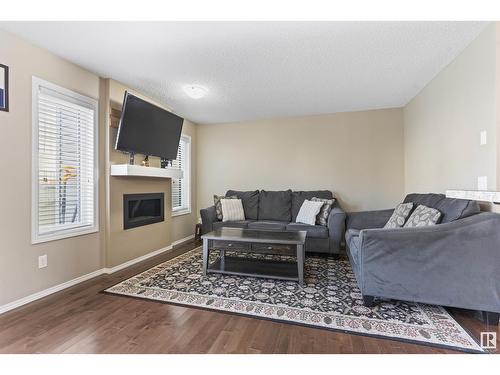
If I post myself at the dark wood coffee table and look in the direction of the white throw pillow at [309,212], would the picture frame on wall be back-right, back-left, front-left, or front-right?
back-left

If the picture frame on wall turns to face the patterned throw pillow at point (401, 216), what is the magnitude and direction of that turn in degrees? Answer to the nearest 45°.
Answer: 0° — it already faces it

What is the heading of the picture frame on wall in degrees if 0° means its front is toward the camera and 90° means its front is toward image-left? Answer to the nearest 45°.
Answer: approximately 315°

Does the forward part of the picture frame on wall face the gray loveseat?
yes

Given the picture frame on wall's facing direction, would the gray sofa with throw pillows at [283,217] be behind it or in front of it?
in front

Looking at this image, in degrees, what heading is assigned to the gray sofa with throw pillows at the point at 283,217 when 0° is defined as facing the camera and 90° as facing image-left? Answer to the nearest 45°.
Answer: approximately 0°

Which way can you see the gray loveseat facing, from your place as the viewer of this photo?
facing to the left of the viewer

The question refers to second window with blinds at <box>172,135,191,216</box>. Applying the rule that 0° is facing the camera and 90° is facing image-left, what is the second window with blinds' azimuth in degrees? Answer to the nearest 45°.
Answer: approximately 315°

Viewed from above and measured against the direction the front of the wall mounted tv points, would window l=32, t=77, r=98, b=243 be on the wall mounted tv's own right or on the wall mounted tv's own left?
on the wall mounted tv's own right

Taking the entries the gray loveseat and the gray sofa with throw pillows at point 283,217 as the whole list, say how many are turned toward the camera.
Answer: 1

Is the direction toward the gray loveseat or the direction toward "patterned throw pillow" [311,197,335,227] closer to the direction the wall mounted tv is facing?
the gray loveseat

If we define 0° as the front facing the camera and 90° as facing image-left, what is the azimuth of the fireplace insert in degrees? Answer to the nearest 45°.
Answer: approximately 315°

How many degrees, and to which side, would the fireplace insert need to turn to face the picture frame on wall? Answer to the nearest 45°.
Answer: approximately 90° to its right

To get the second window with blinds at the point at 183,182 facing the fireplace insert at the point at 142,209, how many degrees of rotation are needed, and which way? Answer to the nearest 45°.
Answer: approximately 90° to its right

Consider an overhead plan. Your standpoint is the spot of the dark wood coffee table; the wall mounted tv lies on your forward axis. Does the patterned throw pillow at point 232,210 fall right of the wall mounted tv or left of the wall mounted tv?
right
